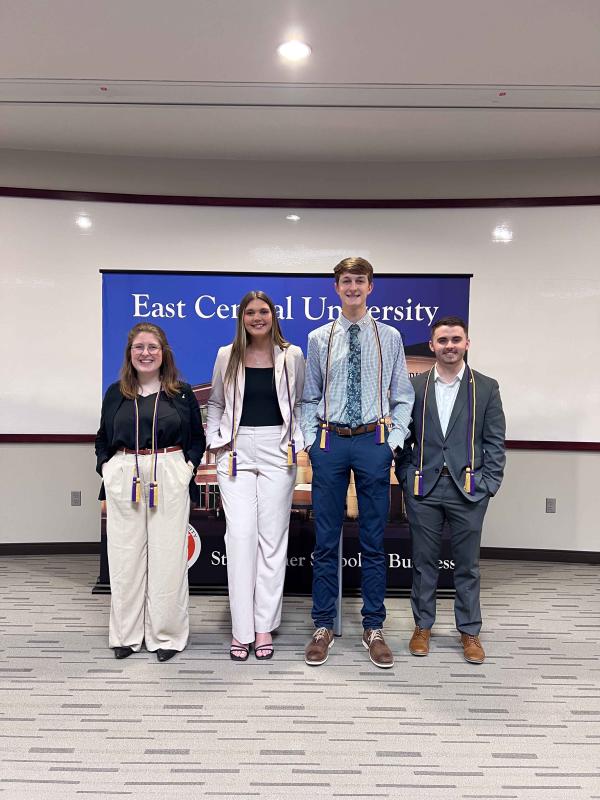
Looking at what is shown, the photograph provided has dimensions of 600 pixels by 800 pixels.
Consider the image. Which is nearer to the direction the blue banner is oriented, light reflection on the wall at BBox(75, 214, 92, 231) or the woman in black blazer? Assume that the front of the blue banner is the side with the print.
the woman in black blazer

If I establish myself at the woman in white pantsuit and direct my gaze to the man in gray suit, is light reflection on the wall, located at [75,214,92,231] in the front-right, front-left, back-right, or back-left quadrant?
back-left

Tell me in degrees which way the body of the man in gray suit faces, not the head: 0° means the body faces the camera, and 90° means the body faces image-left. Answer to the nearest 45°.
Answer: approximately 0°

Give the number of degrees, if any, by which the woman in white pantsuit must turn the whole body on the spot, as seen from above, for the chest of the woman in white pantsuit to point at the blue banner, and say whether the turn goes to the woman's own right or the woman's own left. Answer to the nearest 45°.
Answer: approximately 180°

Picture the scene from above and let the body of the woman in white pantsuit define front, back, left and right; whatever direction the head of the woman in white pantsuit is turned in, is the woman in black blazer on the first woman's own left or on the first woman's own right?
on the first woman's own right

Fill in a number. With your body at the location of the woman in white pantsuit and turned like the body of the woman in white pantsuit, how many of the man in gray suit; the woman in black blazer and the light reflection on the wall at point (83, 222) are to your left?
1

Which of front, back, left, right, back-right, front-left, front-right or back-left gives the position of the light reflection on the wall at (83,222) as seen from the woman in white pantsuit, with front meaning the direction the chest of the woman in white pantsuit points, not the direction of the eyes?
back-right

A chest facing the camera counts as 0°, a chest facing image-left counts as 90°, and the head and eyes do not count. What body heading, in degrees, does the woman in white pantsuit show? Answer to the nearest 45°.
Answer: approximately 0°
